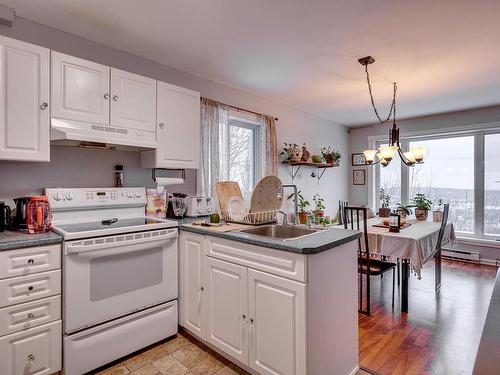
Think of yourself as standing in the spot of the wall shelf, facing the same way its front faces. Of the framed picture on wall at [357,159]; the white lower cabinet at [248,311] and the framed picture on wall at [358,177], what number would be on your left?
2

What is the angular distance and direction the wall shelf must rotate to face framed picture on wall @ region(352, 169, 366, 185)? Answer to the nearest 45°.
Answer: approximately 90° to its left

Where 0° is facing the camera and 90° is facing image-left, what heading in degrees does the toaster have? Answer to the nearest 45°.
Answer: approximately 315°

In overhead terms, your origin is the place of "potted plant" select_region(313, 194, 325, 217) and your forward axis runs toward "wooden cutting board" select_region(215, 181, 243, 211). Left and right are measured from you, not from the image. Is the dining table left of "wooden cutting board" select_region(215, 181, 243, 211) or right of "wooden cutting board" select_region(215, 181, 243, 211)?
left

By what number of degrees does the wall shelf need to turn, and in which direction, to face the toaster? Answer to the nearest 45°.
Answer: approximately 90° to its right

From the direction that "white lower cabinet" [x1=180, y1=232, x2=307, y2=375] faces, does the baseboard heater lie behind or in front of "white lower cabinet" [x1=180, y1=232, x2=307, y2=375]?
behind

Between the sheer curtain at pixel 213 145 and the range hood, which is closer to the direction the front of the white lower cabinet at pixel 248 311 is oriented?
the range hood

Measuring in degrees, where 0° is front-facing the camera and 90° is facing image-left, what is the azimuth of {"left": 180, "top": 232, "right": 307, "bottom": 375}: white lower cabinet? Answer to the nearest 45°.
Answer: approximately 45°

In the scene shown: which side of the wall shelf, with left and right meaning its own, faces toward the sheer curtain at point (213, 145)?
right
